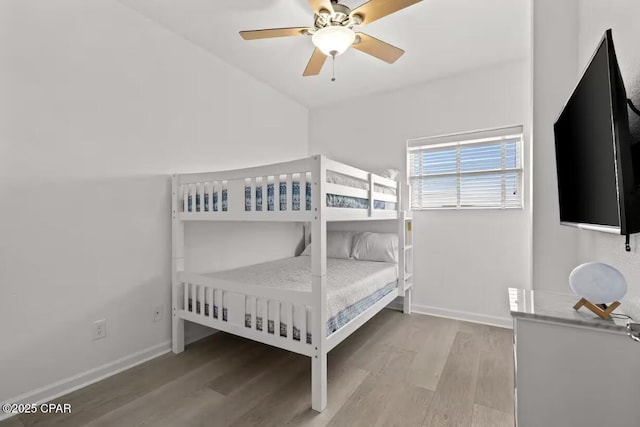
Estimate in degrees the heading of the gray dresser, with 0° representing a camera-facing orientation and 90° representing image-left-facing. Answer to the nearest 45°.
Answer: approximately 90°

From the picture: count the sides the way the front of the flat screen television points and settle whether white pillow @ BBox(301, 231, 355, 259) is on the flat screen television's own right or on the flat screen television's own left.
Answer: on the flat screen television's own right

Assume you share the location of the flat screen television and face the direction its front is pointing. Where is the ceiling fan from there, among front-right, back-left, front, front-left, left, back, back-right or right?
front-right

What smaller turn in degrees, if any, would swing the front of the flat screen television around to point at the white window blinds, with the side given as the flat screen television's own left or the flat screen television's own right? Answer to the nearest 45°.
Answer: approximately 90° to the flat screen television's own right

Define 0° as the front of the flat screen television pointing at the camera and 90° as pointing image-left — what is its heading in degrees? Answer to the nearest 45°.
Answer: approximately 45°

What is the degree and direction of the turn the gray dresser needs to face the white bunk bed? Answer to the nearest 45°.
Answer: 0° — it already faces it

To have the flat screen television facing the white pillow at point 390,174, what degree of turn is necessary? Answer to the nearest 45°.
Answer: approximately 90° to its right
